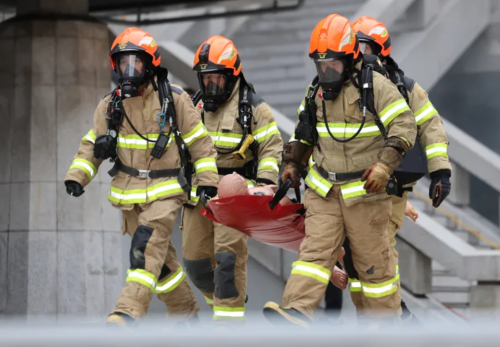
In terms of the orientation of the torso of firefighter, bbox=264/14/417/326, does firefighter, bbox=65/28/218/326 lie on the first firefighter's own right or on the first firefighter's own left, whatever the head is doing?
on the first firefighter's own right

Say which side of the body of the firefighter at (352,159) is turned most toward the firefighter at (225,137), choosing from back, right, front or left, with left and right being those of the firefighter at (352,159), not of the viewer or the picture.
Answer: right

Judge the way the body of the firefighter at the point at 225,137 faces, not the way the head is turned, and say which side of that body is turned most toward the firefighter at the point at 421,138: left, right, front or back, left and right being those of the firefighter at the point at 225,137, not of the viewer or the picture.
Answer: left

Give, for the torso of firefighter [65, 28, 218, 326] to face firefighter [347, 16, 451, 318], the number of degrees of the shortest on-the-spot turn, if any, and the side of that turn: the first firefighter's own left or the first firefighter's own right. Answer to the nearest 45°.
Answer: approximately 135° to the first firefighter's own left

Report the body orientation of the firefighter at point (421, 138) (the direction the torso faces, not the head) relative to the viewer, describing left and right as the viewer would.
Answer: facing the viewer and to the left of the viewer

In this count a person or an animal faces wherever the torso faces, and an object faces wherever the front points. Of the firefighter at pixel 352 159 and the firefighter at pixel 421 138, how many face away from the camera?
0
